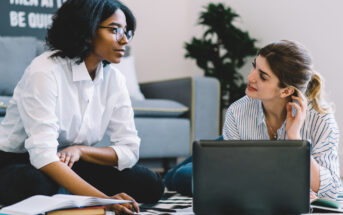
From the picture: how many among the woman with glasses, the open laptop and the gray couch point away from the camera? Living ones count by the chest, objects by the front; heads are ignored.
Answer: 1

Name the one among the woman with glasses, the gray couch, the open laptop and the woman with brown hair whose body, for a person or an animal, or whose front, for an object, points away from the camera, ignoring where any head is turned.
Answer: the open laptop

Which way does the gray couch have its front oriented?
toward the camera

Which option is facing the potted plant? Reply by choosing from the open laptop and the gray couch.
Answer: the open laptop

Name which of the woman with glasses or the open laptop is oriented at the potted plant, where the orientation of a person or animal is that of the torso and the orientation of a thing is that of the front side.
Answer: the open laptop

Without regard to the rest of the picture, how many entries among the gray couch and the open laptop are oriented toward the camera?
1

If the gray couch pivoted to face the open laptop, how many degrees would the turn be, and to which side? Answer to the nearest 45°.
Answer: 0° — it already faces it

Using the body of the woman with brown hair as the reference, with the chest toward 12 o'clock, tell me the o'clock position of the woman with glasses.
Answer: The woman with glasses is roughly at 1 o'clock from the woman with brown hair.

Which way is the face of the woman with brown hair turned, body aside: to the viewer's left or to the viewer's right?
to the viewer's left

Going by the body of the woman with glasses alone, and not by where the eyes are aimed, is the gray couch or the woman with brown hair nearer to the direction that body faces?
the woman with brown hair

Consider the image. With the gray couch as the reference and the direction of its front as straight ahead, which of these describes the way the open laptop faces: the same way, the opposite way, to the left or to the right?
the opposite way

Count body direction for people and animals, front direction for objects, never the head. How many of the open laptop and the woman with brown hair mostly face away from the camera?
1

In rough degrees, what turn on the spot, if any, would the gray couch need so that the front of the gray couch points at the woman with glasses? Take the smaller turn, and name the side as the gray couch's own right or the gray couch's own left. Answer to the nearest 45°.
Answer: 0° — it already faces them

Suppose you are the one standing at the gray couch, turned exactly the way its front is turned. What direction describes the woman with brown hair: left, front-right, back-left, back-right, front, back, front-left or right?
front

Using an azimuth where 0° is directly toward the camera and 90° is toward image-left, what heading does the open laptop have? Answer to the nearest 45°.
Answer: approximately 180°

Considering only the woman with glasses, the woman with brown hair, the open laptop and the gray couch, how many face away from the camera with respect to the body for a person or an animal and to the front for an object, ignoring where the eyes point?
1

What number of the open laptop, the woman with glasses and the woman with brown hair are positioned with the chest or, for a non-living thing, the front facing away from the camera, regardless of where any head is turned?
1
